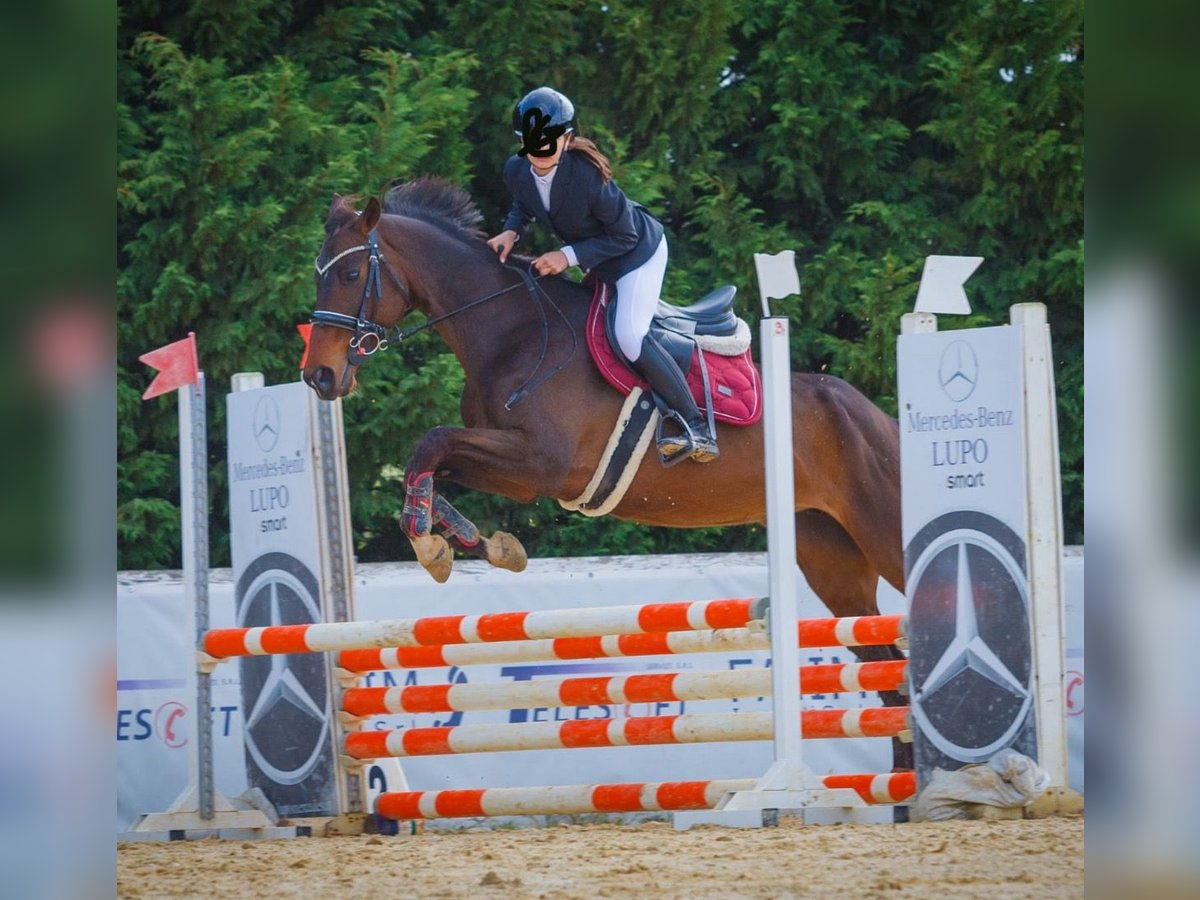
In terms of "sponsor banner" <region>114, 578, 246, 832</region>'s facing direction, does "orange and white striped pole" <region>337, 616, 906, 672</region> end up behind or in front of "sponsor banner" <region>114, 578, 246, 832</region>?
in front

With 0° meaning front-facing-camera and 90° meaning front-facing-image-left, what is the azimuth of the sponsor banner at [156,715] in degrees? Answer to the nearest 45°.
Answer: approximately 0°

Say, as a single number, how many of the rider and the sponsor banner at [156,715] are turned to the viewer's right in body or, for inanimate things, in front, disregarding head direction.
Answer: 0

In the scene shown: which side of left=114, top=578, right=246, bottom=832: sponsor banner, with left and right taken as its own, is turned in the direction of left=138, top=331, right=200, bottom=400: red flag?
front

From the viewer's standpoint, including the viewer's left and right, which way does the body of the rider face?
facing the viewer and to the left of the viewer
